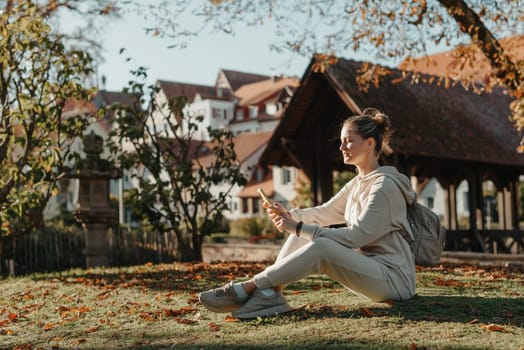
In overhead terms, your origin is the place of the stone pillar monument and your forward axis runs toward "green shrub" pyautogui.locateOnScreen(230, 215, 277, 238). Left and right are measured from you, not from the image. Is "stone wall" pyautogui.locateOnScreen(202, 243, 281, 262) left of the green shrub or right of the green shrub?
right

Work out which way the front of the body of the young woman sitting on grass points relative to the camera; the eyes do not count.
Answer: to the viewer's left

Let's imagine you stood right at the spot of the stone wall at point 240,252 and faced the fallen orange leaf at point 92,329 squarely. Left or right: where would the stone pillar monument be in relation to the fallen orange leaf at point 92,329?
right

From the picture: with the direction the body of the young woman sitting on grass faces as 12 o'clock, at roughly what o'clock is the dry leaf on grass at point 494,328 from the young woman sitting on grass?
The dry leaf on grass is roughly at 7 o'clock from the young woman sitting on grass.

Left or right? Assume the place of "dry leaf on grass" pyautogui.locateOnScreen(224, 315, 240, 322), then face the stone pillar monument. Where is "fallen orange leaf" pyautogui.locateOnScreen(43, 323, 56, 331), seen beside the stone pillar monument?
left

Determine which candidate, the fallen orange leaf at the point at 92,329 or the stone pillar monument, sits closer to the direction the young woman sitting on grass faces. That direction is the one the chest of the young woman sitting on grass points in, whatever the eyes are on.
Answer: the fallen orange leaf
